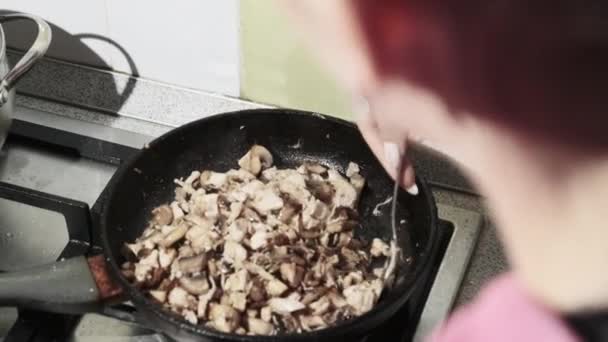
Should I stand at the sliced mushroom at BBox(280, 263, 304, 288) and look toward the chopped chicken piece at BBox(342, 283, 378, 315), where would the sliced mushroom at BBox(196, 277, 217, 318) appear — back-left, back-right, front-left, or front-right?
back-right

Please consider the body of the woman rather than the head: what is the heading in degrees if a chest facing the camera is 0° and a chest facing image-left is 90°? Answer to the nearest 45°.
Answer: approximately 135°

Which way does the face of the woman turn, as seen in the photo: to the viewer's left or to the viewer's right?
to the viewer's left
